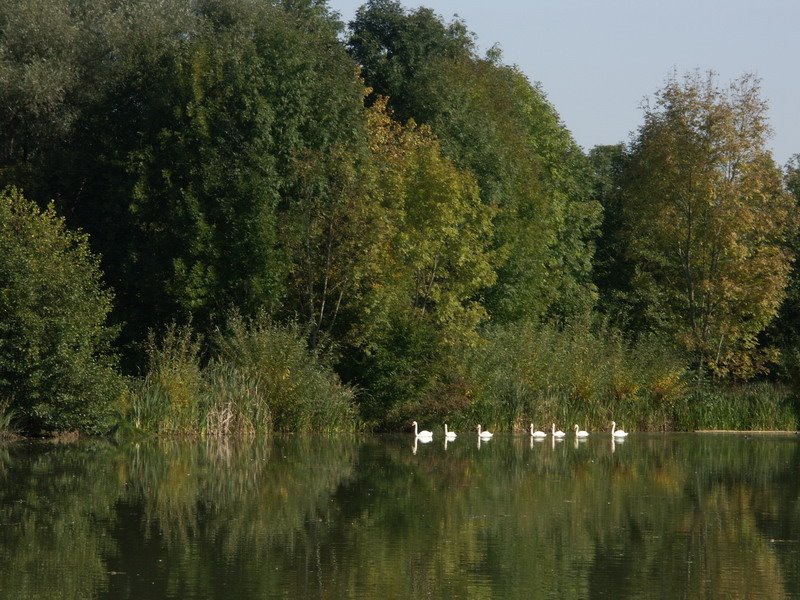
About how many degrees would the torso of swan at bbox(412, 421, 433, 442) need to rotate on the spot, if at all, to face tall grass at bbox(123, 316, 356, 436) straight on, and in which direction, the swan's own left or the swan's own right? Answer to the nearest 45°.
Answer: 0° — it already faces it

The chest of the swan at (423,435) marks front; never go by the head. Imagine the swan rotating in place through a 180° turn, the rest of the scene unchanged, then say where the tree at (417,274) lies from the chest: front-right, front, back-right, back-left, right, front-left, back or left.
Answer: left

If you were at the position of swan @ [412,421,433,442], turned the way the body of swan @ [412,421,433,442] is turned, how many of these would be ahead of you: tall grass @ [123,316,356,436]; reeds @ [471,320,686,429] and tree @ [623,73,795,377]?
1

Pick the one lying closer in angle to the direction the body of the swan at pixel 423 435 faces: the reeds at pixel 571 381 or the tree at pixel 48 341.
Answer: the tree

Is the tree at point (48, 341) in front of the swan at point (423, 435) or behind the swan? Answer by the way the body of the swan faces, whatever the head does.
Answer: in front

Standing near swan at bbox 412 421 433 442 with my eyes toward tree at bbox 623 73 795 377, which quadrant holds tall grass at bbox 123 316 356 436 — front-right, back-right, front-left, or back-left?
back-left

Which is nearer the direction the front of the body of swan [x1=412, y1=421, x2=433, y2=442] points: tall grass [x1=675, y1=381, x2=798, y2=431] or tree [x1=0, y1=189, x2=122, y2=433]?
the tree

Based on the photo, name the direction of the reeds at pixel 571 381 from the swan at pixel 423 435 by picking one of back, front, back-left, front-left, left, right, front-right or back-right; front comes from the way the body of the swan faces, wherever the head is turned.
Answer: back-right

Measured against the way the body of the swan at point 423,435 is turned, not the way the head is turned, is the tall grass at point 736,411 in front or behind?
behind

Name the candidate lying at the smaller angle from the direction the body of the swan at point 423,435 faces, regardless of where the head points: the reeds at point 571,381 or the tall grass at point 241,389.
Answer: the tall grass

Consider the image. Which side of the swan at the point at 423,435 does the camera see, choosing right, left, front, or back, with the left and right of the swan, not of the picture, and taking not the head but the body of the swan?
left

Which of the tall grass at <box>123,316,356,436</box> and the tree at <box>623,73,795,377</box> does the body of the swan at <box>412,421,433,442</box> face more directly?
the tall grass

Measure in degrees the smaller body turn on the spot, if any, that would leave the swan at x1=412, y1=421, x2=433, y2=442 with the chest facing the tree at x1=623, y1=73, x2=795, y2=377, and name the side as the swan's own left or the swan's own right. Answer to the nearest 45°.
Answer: approximately 135° to the swan's own right
